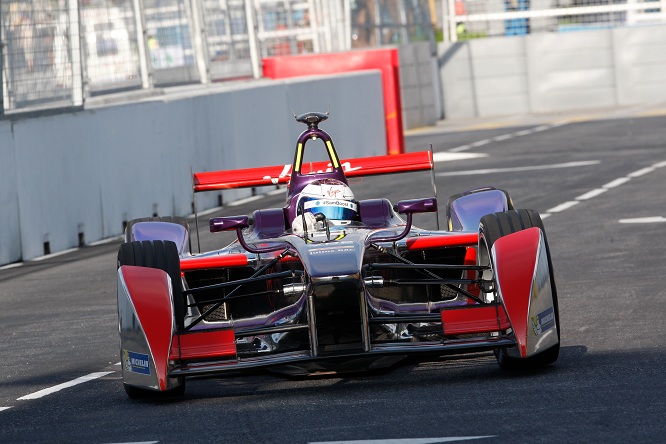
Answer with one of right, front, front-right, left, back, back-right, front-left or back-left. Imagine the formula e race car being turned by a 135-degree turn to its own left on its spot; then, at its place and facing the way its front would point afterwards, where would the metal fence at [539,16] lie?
front-left

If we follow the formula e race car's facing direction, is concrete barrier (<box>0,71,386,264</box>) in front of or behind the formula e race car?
behind

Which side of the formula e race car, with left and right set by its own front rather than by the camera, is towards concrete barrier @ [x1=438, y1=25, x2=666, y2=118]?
back

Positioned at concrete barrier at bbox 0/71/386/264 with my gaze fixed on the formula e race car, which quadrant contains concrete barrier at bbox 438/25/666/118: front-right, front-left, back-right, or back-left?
back-left

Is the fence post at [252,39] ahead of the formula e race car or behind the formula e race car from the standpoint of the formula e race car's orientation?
behind

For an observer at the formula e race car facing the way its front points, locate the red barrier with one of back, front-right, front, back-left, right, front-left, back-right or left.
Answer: back

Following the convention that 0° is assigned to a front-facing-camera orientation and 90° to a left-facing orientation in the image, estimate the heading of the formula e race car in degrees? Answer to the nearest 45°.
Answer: approximately 0°
